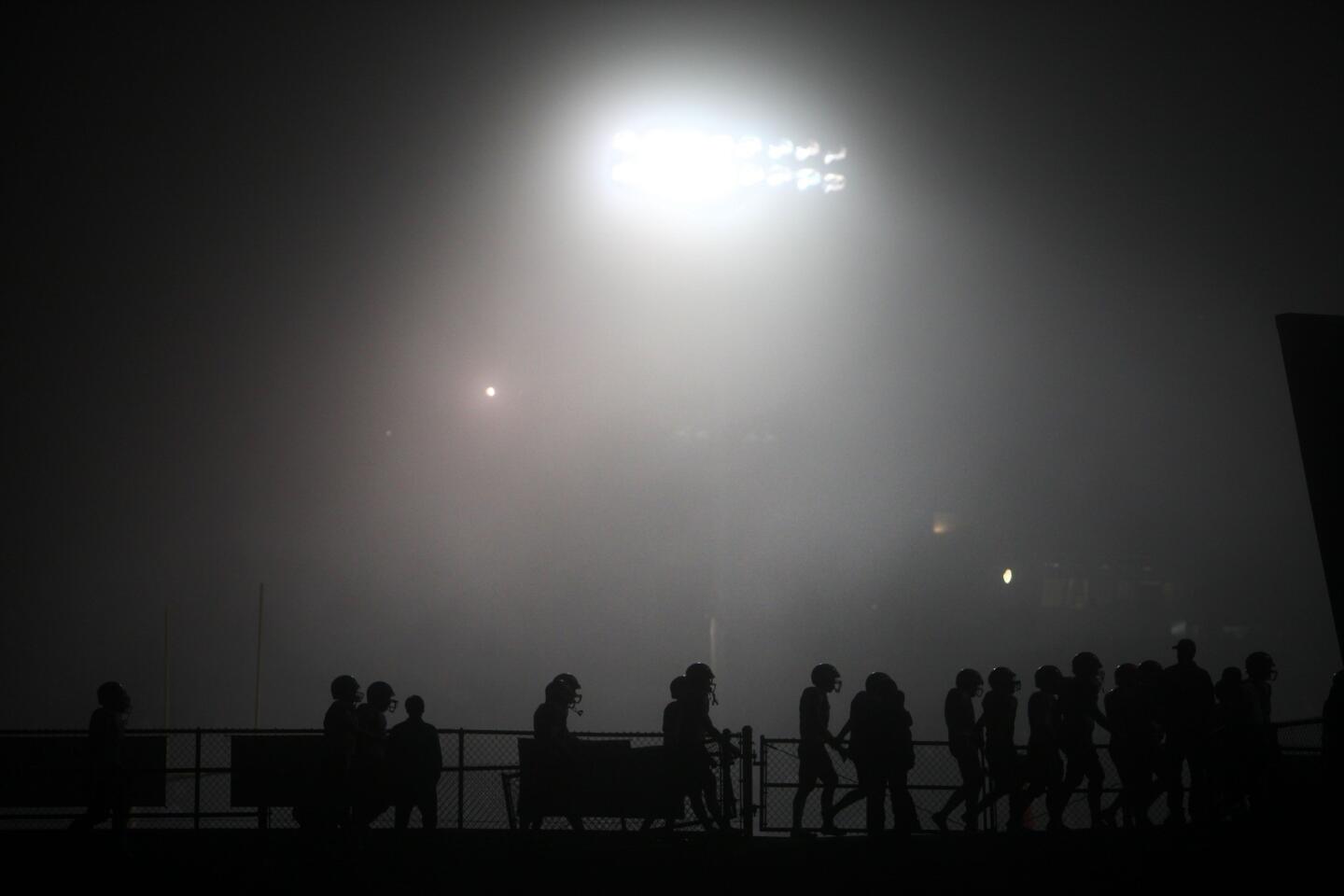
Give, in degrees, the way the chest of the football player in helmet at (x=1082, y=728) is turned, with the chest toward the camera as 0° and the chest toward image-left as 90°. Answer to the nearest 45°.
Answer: approximately 270°

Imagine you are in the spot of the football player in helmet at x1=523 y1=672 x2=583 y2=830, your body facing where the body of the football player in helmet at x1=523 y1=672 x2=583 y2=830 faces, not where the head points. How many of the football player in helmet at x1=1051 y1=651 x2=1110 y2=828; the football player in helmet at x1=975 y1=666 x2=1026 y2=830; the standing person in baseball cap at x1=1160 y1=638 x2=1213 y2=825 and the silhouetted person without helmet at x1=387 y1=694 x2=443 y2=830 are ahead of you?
3

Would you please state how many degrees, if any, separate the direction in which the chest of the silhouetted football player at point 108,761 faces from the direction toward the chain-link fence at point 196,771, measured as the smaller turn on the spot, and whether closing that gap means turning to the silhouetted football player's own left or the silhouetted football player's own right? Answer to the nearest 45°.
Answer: approximately 45° to the silhouetted football player's own left

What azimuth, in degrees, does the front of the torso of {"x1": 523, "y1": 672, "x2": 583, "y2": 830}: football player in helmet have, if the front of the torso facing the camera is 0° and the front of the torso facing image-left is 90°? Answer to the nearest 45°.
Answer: approximately 270°

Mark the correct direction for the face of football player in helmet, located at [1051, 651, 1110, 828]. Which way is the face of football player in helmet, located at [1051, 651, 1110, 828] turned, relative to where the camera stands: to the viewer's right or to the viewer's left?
to the viewer's right

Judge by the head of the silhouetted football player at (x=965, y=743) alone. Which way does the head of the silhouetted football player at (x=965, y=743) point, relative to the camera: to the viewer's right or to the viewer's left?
to the viewer's right

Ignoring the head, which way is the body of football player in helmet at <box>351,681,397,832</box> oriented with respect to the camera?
to the viewer's right

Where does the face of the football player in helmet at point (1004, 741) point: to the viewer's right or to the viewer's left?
to the viewer's right

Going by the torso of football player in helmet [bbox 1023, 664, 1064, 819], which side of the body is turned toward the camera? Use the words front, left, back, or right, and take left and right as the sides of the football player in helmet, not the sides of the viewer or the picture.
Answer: right

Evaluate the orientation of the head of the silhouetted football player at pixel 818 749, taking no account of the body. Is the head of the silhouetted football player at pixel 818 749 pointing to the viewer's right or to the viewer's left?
to the viewer's right

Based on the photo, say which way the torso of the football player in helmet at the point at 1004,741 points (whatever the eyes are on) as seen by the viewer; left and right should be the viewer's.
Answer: facing to the right of the viewer

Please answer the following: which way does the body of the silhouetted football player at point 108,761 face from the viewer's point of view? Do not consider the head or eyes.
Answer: to the viewer's right

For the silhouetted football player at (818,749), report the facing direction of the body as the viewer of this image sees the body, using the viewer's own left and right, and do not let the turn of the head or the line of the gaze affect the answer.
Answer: facing to the right of the viewer

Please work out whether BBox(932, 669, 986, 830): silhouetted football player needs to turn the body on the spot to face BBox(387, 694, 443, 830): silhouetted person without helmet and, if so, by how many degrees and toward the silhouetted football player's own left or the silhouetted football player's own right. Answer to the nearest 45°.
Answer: approximately 135° to the silhouetted football player's own right
